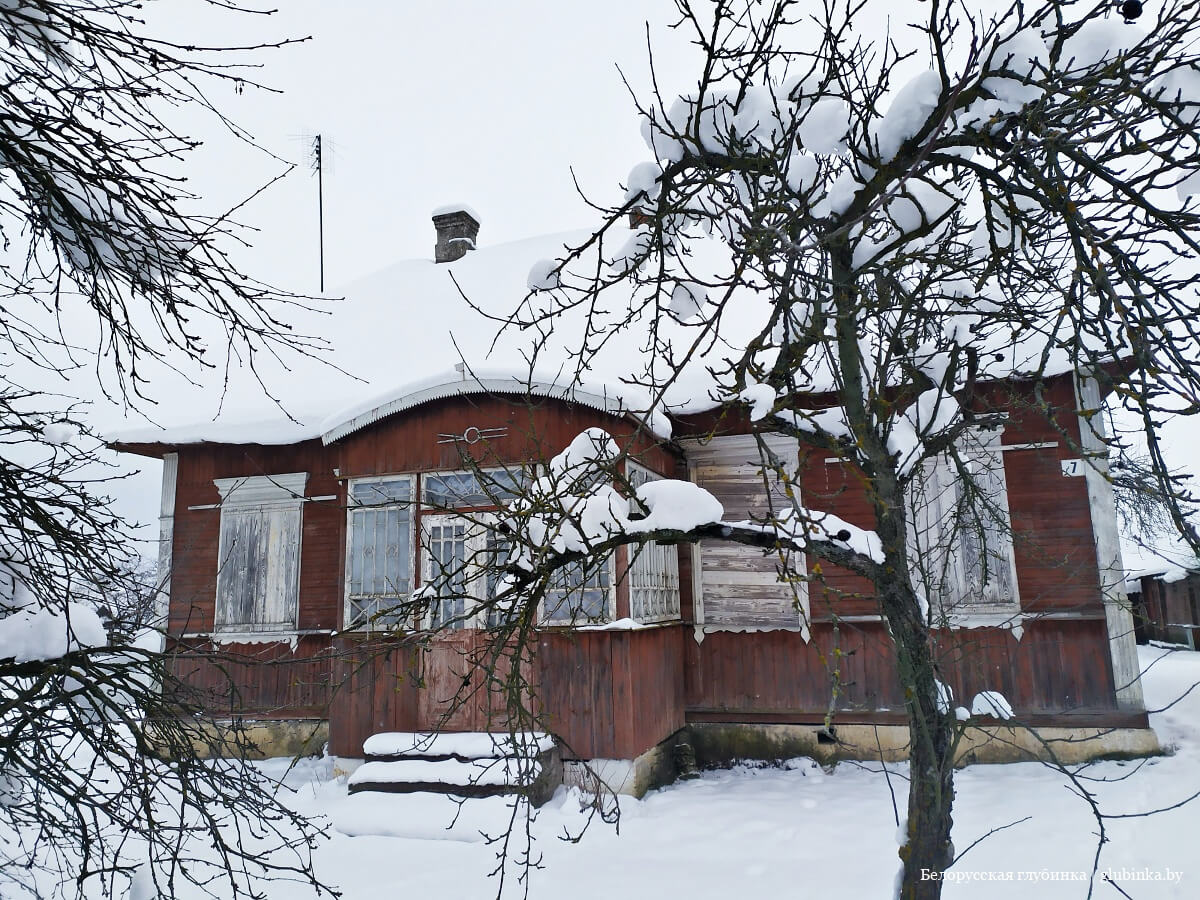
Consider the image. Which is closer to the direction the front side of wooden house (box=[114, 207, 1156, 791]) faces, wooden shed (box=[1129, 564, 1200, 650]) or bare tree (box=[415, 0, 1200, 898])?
the bare tree

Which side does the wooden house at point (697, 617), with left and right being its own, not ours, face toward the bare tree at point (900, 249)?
front

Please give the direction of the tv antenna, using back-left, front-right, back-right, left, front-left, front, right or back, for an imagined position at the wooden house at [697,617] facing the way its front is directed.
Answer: back-right

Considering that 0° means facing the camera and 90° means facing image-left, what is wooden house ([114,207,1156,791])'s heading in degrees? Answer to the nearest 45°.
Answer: approximately 0°

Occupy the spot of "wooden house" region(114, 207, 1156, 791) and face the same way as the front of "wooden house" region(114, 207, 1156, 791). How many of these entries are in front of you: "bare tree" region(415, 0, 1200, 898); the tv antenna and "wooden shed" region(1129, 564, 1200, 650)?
1

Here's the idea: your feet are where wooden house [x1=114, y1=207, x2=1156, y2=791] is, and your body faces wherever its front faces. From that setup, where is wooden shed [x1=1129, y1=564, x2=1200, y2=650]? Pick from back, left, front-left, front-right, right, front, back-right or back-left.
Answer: back-left
